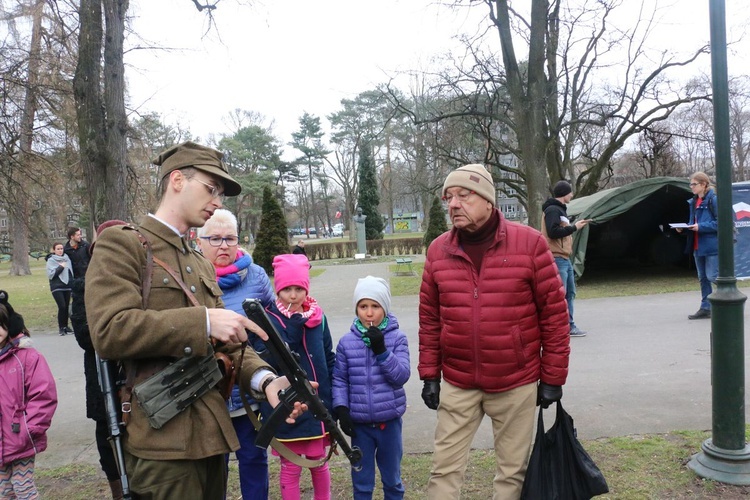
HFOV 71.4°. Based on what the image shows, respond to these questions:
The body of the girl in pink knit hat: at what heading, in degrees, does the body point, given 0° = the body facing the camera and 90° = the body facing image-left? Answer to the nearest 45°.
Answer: approximately 0°

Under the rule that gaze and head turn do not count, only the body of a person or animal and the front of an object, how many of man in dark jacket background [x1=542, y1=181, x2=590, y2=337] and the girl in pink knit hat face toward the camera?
1

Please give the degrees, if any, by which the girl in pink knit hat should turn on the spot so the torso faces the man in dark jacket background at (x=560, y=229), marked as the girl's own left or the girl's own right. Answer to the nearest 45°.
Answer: approximately 135° to the girl's own left

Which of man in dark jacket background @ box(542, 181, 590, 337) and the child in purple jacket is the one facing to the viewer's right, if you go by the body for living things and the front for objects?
the man in dark jacket background

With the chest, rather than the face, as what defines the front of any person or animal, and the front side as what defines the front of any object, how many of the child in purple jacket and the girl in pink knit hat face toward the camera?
2

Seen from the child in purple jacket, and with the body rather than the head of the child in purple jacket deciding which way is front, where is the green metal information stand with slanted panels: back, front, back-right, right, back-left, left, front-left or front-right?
back

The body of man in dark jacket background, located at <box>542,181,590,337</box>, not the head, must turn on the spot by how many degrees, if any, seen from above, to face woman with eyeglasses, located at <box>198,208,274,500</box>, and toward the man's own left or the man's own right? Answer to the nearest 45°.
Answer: approximately 90° to the man's own right

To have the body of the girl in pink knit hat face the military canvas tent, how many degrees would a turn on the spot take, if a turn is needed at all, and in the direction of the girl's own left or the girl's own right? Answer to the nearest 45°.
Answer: approximately 135° to the girl's own left

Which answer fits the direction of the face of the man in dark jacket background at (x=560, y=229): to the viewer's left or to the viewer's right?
to the viewer's right

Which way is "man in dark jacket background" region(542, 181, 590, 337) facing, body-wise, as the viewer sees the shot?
to the viewer's right

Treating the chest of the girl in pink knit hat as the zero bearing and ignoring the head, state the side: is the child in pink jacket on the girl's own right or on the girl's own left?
on the girl's own right

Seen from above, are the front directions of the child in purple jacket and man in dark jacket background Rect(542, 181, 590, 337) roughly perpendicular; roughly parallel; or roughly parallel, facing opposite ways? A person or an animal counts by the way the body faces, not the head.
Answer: roughly perpendicular

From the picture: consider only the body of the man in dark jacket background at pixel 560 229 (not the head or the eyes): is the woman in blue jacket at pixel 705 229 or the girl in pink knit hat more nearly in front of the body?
the woman in blue jacket
